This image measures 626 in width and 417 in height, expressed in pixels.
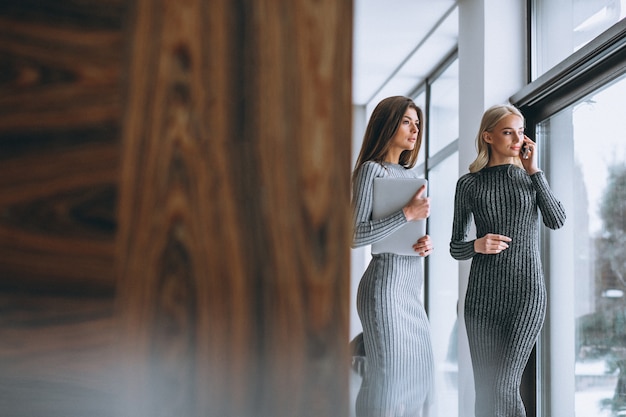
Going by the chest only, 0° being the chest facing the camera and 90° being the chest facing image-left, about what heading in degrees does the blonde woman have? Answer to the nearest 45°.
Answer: approximately 0°
